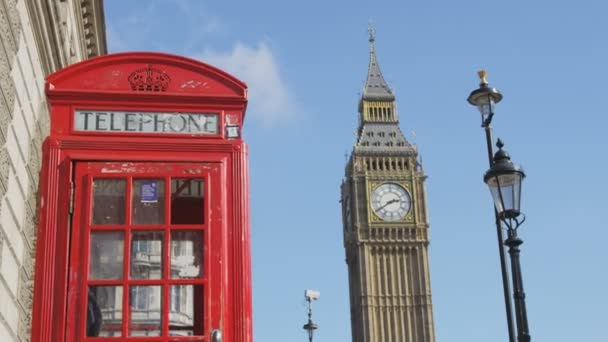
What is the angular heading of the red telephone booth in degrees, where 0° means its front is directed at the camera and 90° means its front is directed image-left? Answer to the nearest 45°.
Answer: approximately 0°

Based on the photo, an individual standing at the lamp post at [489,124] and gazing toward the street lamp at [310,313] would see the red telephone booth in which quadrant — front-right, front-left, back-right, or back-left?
back-left

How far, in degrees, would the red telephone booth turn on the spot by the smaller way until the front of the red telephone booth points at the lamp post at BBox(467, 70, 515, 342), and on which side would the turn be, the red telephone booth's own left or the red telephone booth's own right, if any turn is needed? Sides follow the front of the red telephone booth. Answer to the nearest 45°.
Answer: approximately 135° to the red telephone booth's own left

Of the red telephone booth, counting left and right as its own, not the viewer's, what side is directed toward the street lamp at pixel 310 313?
back
